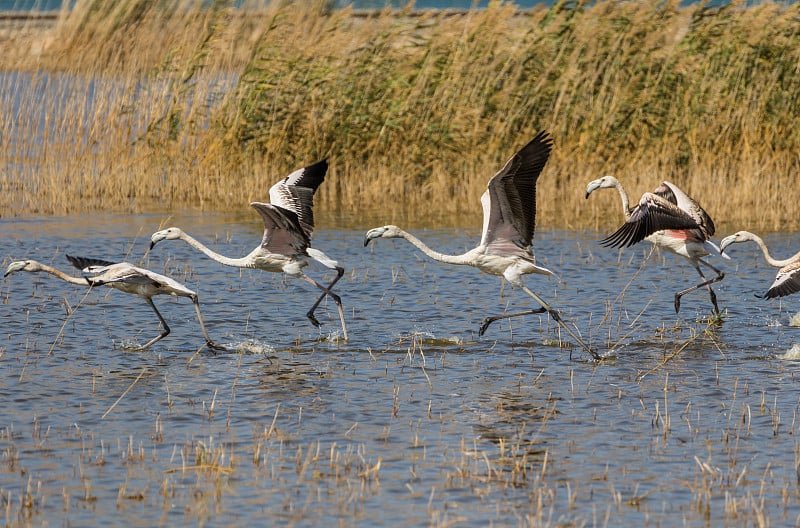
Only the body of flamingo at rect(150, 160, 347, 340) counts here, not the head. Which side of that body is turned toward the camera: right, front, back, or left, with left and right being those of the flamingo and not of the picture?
left

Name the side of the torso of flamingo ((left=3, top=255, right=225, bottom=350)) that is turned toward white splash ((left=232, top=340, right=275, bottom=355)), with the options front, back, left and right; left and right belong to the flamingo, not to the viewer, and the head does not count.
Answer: back

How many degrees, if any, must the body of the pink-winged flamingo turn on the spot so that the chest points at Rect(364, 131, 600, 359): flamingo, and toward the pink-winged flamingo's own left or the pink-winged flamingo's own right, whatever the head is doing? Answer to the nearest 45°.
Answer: approximately 45° to the pink-winged flamingo's own left

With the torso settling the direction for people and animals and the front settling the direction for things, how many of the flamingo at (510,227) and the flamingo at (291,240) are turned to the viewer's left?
2

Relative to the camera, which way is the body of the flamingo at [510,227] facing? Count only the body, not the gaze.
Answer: to the viewer's left

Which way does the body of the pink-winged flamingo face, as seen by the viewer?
to the viewer's left

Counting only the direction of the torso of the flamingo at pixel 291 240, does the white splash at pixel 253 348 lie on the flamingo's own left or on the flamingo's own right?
on the flamingo's own left

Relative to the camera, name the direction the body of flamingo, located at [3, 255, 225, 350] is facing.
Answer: to the viewer's left

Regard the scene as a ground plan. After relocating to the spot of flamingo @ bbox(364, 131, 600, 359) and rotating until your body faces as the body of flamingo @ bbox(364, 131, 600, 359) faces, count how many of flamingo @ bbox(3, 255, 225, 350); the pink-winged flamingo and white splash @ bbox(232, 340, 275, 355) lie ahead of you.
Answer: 2
